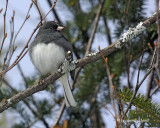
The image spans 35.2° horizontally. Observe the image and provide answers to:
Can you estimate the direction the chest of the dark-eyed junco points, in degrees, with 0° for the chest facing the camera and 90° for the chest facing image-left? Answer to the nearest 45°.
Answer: approximately 0°
